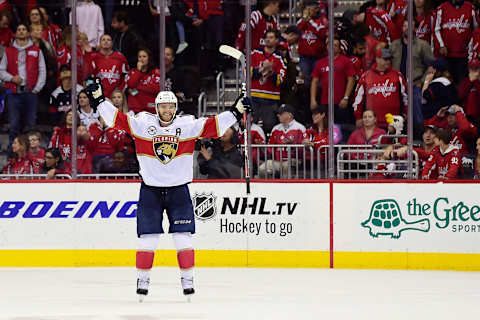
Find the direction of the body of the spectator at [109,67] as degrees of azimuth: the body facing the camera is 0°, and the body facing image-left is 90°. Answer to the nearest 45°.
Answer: approximately 0°

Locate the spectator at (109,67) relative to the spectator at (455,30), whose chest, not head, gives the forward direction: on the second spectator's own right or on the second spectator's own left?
on the second spectator's own right

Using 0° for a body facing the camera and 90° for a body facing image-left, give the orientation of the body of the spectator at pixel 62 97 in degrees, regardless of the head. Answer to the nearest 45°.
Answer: approximately 0°

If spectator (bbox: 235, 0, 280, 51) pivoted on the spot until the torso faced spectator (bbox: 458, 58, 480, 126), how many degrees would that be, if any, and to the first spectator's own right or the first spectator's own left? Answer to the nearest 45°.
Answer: approximately 45° to the first spectator's own left

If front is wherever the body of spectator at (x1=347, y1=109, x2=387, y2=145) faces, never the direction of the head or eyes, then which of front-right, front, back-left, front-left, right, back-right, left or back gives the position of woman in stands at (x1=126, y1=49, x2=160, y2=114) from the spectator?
right

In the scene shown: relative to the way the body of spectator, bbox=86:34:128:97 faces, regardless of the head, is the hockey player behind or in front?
in front
